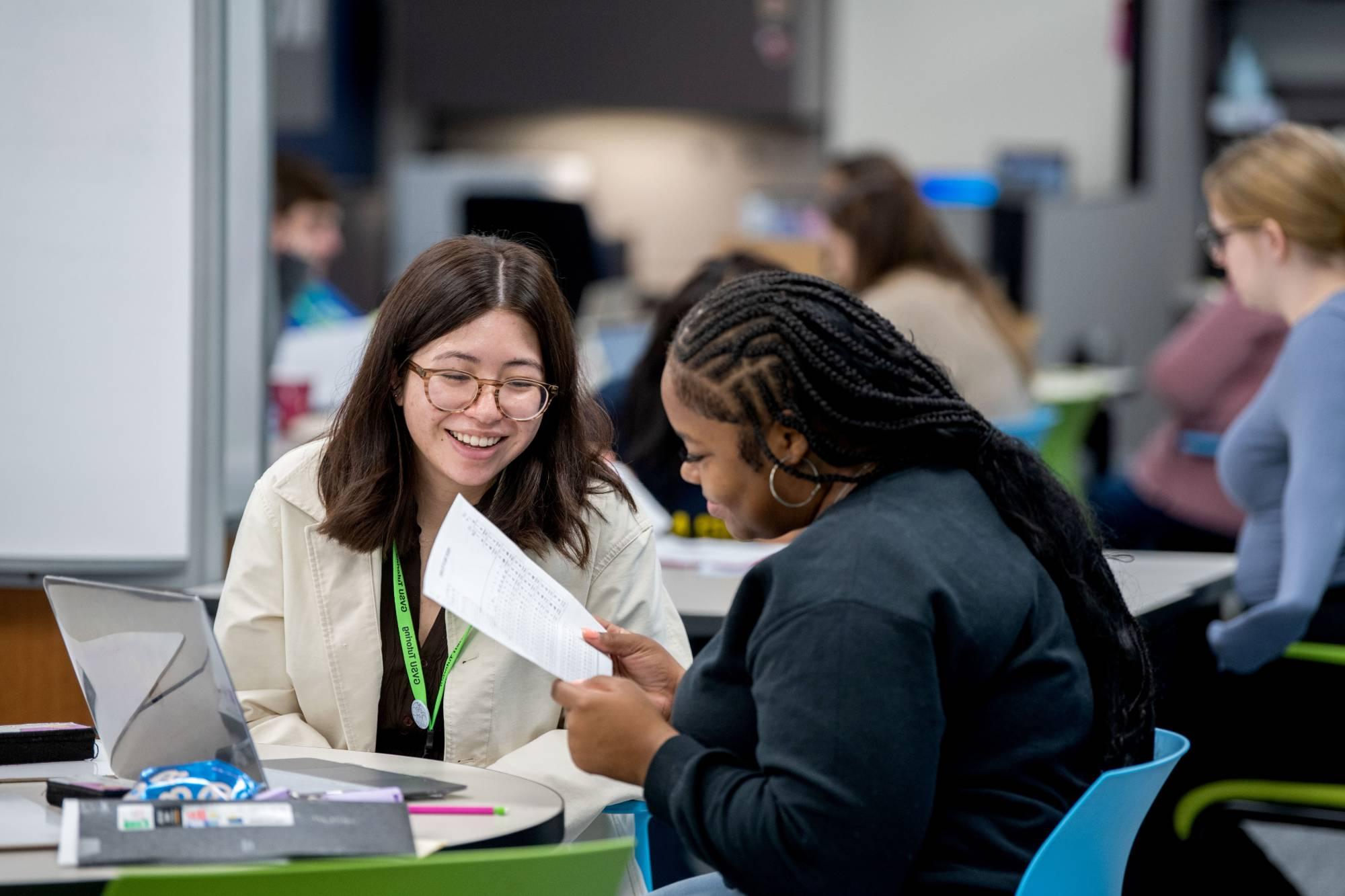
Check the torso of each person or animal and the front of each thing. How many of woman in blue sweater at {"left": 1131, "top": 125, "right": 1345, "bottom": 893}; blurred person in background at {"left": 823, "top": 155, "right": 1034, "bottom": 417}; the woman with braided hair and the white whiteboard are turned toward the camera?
1

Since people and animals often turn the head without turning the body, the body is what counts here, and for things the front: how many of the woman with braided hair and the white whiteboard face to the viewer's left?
1

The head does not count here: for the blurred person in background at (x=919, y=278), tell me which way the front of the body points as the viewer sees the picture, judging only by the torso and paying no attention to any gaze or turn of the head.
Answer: to the viewer's left

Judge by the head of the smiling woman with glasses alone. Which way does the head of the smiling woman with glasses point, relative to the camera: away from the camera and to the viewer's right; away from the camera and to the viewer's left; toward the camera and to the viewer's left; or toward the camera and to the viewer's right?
toward the camera and to the viewer's right

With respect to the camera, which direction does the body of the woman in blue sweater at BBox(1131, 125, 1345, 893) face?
to the viewer's left

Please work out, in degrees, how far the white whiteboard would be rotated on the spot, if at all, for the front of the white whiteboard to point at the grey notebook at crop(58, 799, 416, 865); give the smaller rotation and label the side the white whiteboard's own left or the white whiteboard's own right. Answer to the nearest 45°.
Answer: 0° — it already faces it

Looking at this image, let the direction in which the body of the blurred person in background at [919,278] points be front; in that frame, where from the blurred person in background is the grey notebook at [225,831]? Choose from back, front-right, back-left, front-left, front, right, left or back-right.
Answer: left

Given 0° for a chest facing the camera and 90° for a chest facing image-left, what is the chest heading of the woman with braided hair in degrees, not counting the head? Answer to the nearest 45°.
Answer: approximately 90°

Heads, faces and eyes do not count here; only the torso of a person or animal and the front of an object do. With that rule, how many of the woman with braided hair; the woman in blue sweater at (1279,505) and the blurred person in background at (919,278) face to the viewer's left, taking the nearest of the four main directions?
3

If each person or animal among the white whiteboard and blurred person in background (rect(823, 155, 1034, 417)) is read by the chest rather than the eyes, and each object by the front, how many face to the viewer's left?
1
